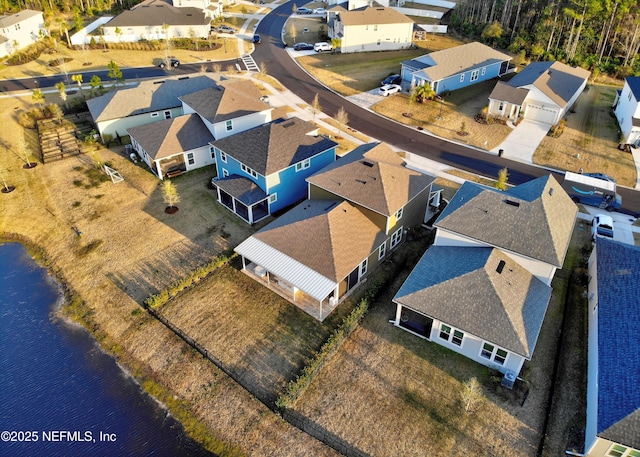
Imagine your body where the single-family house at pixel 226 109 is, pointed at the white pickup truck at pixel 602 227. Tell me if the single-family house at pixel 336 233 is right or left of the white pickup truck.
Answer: right

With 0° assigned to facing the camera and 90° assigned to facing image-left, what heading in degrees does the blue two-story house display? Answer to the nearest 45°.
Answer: approximately 225°

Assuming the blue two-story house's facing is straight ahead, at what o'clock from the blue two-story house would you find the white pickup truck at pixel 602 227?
The white pickup truck is roughly at 2 o'clock from the blue two-story house.

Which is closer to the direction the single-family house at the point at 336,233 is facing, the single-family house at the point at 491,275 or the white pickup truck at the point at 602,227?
the white pickup truck

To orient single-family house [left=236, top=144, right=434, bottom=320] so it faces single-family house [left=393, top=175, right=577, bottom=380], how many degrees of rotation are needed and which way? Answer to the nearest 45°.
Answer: approximately 90° to its right

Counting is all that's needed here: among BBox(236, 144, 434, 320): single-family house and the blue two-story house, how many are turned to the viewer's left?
0

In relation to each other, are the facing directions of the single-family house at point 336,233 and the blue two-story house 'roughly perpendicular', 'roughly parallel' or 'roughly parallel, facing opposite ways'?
roughly parallel

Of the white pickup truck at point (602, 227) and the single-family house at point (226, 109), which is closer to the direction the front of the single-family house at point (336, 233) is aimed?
the white pickup truck

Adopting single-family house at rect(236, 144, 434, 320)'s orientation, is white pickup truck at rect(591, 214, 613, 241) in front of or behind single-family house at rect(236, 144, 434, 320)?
in front

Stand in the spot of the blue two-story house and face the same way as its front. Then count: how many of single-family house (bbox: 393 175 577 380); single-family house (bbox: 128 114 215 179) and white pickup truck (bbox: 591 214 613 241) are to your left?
1

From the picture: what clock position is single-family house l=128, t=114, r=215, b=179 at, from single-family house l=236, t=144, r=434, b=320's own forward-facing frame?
single-family house l=128, t=114, r=215, b=179 is roughly at 9 o'clock from single-family house l=236, t=144, r=434, b=320.

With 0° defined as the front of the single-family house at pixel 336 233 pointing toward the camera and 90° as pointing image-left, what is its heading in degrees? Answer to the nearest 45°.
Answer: approximately 225°

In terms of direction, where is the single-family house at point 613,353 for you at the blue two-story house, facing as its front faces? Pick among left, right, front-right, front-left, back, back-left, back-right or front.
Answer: right
